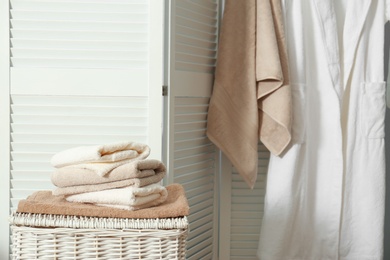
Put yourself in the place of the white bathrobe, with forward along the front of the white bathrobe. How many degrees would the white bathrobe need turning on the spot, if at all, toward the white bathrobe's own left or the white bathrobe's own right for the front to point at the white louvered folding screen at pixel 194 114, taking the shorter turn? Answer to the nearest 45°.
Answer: approximately 90° to the white bathrobe's own right

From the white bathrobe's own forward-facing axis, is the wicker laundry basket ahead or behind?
ahead

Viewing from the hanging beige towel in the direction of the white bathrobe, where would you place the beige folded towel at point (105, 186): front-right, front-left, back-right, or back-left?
back-right

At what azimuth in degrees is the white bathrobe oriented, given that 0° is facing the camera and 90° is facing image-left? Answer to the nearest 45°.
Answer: approximately 0°

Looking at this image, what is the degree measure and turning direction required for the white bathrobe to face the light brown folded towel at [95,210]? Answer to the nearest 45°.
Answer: approximately 45° to its right

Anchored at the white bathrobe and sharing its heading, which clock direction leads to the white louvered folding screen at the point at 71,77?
The white louvered folding screen is roughly at 2 o'clock from the white bathrobe.

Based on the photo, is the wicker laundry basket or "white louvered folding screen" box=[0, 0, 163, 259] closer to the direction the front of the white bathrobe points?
the wicker laundry basket

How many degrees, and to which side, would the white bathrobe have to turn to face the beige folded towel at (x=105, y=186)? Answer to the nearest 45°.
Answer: approximately 45° to its right

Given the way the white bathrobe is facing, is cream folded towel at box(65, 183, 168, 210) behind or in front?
in front

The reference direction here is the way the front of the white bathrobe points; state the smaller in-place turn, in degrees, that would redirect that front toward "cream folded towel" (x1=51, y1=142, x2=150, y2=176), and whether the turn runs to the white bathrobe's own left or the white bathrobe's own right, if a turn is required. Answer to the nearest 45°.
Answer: approximately 45° to the white bathrobe's own right

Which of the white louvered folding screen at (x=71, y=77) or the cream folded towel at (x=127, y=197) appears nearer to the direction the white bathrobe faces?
the cream folded towel
